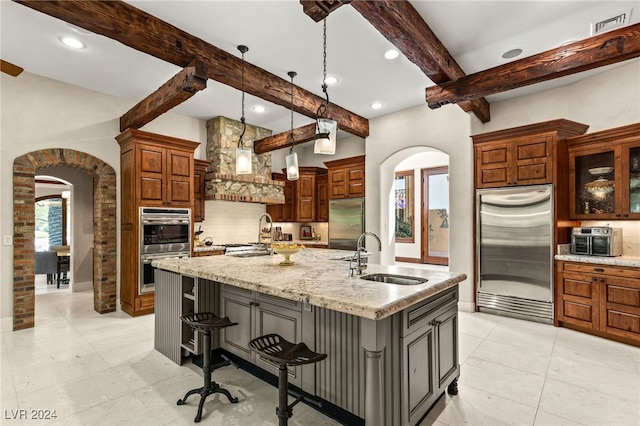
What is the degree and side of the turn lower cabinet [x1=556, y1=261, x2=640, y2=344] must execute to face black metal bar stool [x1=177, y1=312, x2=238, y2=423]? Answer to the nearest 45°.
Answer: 0° — it already faces it
